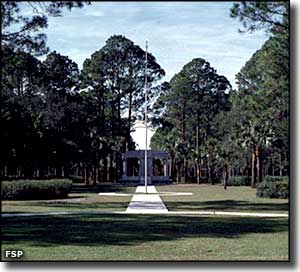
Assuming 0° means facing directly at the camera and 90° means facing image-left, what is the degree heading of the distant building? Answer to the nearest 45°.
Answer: approximately 0°

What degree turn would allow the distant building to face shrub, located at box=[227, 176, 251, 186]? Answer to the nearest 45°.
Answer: approximately 45° to its left
